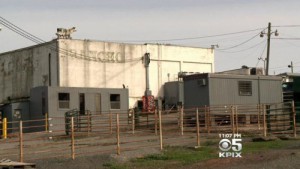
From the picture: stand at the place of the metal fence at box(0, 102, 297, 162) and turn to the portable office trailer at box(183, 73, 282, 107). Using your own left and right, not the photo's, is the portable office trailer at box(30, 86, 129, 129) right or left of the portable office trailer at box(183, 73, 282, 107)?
left

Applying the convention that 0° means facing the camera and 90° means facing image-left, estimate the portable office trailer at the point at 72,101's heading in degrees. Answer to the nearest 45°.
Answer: approximately 315°
